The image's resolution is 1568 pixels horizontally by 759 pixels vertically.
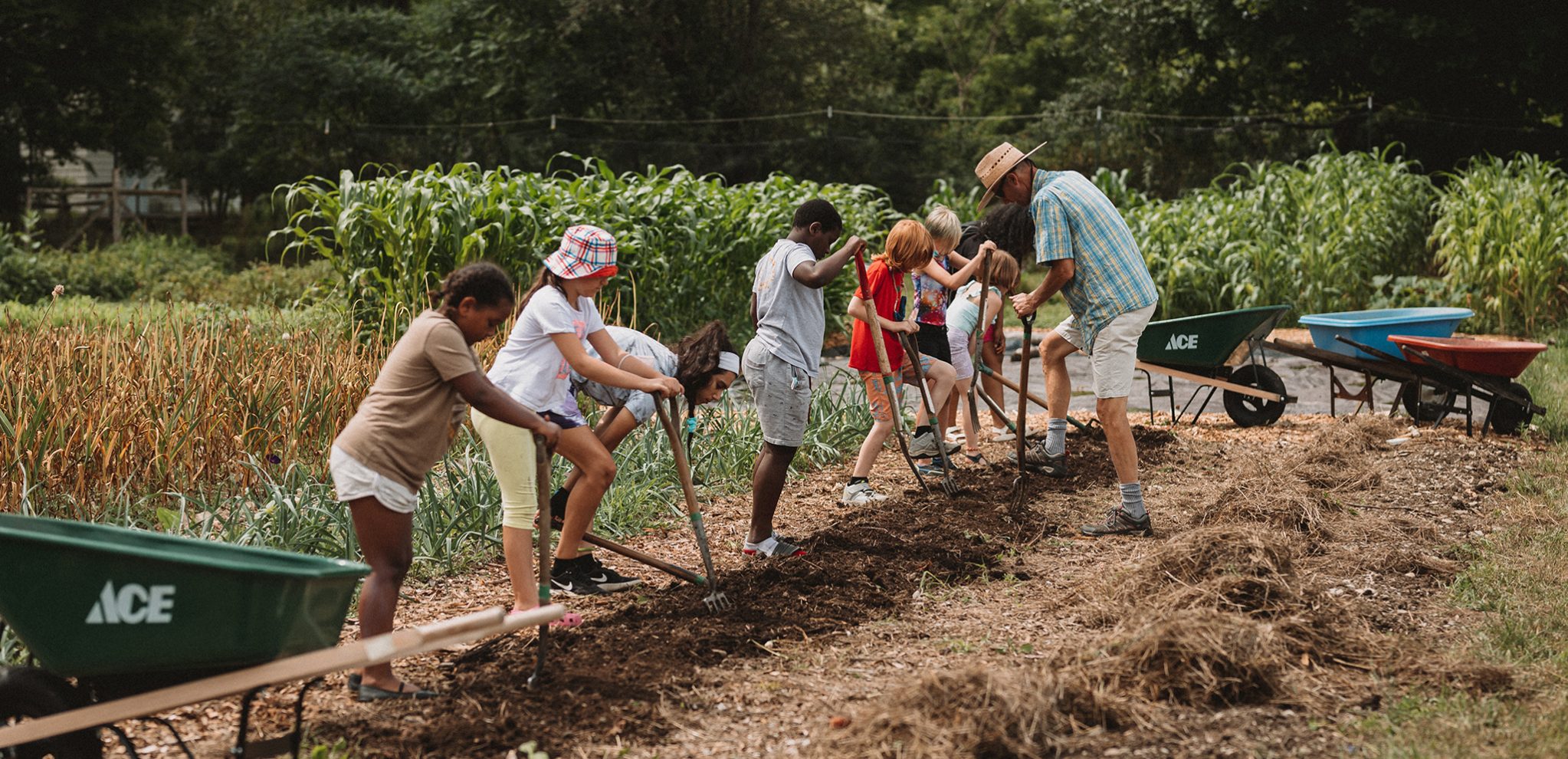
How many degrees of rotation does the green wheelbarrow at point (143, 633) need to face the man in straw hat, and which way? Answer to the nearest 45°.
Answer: approximately 135° to its right

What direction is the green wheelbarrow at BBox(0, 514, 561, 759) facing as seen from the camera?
to the viewer's left

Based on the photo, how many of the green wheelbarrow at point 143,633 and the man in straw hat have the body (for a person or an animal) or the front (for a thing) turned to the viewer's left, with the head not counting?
2

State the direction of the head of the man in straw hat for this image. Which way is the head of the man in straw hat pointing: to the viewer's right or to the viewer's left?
to the viewer's left

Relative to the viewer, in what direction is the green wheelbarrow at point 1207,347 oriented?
to the viewer's right

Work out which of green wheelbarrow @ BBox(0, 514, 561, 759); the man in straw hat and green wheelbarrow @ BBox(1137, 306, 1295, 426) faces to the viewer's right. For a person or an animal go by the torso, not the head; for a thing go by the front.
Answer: green wheelbarrow @ BBox(1137, 306, 1295, 426)

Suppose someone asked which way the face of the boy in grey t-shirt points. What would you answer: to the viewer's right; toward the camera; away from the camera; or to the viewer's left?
to the viewer's right

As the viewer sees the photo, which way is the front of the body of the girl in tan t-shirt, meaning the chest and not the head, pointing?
to the viewer's right

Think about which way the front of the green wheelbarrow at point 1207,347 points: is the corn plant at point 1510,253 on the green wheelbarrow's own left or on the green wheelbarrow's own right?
on the green wheelbarrow's own left

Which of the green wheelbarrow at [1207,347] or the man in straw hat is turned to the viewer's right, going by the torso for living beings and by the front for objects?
the green wheelbarrow

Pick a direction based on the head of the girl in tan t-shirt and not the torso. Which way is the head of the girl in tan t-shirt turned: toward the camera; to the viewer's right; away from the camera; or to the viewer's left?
to the viewer's right

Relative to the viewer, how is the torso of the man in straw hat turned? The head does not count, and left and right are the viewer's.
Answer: facing to the left of the viewer
